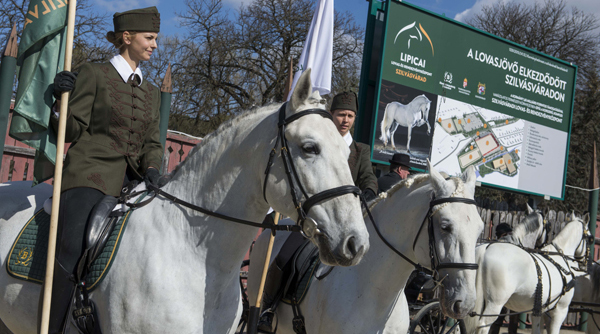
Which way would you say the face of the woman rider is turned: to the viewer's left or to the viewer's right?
to the viewer's right

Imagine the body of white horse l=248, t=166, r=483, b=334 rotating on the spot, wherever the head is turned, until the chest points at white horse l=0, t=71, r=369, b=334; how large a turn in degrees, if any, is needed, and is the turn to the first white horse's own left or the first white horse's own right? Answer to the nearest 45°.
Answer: approximately 90° to the first white horse's own right

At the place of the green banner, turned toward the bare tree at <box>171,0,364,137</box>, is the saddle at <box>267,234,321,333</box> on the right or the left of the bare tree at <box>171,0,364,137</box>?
right

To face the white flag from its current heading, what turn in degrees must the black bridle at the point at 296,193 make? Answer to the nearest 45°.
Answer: approximately 135° to its left

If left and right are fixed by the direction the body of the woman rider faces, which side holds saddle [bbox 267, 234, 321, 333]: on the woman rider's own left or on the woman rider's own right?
on the woman rider's own left

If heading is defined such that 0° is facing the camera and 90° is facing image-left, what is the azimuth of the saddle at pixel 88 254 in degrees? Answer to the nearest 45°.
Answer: approximately 315°

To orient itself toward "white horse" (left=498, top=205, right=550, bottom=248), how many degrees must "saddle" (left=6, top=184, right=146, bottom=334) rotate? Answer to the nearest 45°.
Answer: approximately 90° to its left
